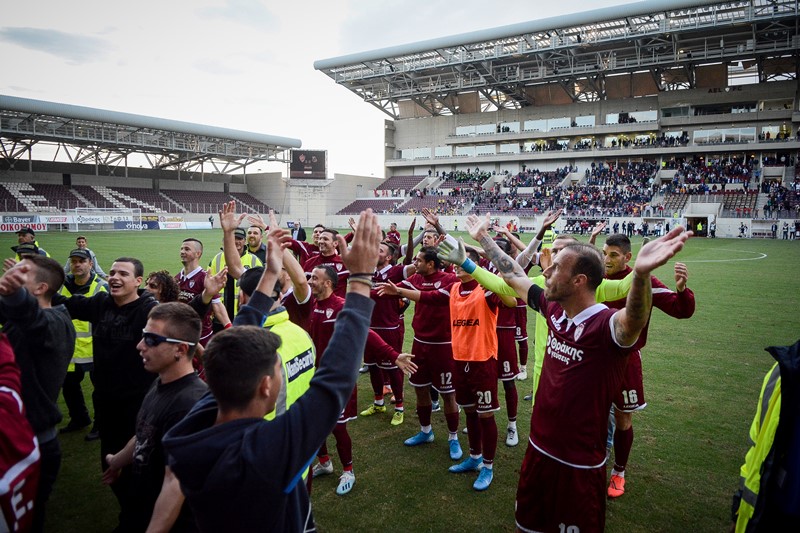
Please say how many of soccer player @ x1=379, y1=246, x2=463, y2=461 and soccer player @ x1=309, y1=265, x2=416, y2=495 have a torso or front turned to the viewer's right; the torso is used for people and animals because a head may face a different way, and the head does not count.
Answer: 0

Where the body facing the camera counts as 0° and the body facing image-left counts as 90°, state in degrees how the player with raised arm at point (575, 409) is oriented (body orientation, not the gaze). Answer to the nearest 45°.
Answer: approximately 45°

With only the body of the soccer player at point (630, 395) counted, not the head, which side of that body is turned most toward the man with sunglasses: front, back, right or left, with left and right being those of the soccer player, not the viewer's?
front

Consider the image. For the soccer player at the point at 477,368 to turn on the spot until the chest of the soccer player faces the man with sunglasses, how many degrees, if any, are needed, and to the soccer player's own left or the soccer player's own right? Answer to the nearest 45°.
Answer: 0° — they already face them

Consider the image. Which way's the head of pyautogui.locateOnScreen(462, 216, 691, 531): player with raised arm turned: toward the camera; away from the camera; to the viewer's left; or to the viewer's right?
to the viewer's left

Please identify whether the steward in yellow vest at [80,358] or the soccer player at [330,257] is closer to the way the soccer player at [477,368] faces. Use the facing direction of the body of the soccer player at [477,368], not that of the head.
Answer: the steward in yellow vest

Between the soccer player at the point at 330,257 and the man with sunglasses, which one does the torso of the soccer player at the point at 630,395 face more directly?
the man with sunglasses

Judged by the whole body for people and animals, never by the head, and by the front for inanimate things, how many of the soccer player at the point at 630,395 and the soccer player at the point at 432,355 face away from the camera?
0

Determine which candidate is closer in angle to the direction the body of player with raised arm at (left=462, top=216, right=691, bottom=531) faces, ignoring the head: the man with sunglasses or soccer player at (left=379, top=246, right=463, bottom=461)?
the man with sunglasses

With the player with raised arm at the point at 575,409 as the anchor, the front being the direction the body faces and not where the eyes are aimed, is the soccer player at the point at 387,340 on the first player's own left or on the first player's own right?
on the first player's own right

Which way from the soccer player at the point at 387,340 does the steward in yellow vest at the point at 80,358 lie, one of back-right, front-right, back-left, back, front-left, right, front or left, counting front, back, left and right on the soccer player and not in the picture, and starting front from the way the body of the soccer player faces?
front-right
